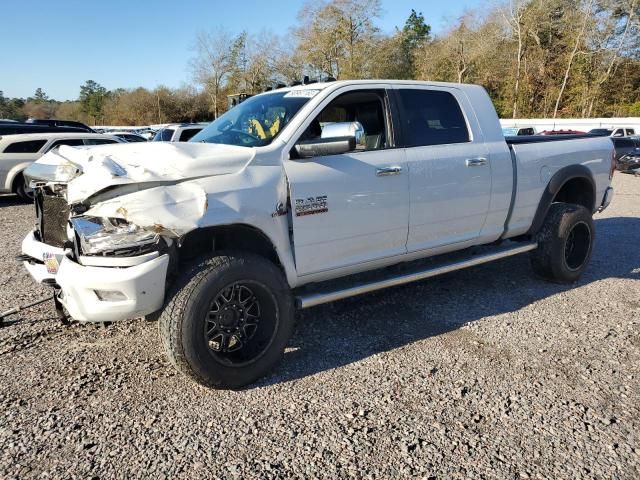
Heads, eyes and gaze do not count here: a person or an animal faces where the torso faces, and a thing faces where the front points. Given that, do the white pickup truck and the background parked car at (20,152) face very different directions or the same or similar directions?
very different directions

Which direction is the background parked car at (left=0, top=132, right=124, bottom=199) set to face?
to the viewer's right

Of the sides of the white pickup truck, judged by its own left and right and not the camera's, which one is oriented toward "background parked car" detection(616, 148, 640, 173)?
back

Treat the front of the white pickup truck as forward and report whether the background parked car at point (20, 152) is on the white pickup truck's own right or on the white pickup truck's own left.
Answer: on the white pickup truck's own right

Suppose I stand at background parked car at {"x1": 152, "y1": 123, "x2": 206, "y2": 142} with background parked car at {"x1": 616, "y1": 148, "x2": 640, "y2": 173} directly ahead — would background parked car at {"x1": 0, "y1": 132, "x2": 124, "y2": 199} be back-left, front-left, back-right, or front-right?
back-right

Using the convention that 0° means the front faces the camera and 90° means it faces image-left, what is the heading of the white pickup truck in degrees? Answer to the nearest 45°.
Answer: approximately 45°

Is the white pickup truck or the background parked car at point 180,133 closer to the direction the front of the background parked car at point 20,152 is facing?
the background parked car

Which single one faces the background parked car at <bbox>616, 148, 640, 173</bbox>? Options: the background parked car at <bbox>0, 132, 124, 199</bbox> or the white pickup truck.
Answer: the background parked car at <bbox>0, 132, 124, 199</bbox>

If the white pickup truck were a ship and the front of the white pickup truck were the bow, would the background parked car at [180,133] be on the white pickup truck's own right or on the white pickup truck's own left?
on the white pickup truck's own right

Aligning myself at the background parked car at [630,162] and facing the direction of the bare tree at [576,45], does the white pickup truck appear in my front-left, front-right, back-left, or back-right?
back-left

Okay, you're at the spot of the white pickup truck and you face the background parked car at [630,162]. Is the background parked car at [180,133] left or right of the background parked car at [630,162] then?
left
